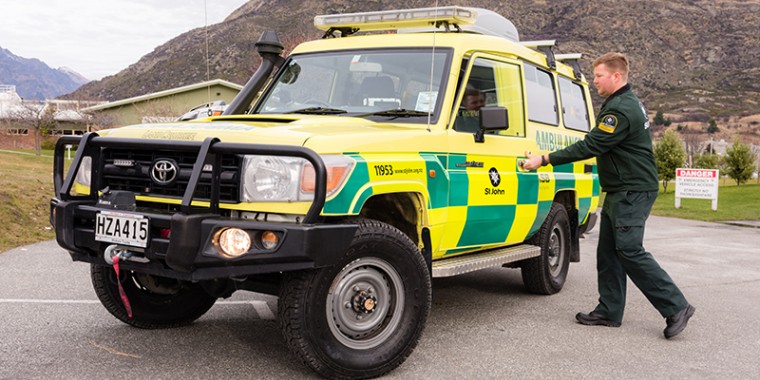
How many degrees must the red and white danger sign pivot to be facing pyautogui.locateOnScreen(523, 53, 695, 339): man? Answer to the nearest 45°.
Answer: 0° — it already faces them

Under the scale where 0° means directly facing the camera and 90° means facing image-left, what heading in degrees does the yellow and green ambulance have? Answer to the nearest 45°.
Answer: approximately 45°

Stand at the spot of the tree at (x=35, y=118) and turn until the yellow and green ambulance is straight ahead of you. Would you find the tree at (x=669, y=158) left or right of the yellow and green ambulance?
left

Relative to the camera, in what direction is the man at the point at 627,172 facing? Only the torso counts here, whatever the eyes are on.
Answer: to the viewer's left

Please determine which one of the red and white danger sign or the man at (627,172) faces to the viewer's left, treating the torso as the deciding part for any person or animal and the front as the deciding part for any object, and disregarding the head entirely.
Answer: the man

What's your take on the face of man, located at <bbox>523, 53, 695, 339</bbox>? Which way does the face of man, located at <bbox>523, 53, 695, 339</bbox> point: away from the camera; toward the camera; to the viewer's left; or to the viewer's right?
to the viewer's left

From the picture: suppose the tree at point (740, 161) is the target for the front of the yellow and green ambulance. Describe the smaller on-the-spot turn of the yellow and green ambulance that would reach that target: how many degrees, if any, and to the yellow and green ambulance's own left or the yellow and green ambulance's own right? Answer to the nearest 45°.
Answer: approximately 180°

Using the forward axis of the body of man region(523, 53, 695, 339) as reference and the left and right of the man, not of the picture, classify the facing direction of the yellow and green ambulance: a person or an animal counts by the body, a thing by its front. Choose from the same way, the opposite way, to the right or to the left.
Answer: to the left

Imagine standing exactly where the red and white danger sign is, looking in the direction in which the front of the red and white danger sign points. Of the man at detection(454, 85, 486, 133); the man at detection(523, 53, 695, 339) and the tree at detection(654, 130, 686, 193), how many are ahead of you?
2

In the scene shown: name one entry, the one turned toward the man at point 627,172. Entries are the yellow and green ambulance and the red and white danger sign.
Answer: the red and white danger sign

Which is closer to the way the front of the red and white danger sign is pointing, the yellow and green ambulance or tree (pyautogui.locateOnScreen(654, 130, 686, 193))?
the yellow and green ambulance

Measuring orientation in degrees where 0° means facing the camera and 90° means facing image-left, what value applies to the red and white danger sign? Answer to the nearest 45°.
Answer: approximately 0°

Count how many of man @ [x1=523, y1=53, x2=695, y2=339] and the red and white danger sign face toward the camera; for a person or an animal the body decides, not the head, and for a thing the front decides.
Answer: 1

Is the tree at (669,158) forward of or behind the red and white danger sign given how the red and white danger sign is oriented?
behind
